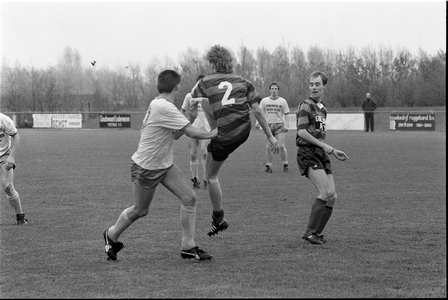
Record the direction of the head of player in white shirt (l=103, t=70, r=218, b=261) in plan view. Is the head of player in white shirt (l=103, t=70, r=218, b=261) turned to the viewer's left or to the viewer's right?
to the viewer's right

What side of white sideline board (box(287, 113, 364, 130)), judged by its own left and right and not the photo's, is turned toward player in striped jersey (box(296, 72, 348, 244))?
front

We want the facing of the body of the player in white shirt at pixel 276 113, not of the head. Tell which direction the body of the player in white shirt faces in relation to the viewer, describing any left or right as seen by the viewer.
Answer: facing the viewer

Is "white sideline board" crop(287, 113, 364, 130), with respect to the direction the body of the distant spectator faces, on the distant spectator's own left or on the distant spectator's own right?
on the distant spectator's own right

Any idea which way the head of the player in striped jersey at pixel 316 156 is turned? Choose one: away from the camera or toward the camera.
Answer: toward the camera

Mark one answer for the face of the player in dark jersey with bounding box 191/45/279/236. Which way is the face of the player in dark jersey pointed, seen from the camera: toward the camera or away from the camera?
away from the camera

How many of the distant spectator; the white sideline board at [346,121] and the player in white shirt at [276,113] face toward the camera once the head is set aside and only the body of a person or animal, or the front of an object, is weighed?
3

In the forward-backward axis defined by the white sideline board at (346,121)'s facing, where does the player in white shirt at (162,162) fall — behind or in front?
in front

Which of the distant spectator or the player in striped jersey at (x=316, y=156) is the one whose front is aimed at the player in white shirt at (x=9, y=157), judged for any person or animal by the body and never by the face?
the distant spectator

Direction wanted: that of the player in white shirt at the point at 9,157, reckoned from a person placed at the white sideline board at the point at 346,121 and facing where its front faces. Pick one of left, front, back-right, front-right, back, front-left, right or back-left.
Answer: front

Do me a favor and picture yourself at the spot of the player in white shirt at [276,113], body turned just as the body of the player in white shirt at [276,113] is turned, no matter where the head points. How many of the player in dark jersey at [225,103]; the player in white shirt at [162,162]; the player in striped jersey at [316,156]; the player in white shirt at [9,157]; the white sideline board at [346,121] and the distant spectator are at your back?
2

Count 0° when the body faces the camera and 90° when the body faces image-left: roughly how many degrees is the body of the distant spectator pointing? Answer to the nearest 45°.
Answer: approximately 0°

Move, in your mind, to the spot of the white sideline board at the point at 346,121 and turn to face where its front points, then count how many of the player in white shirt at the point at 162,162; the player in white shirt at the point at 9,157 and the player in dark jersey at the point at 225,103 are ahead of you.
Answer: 3

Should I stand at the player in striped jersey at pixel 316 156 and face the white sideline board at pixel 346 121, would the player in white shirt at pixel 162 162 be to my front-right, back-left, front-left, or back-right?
back-left

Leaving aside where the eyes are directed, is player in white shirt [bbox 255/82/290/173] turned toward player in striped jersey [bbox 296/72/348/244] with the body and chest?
yes

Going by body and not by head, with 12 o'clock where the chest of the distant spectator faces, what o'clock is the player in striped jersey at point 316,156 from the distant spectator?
The player in striped jersey is roughly at 12 o'clock from the distant spectator.
